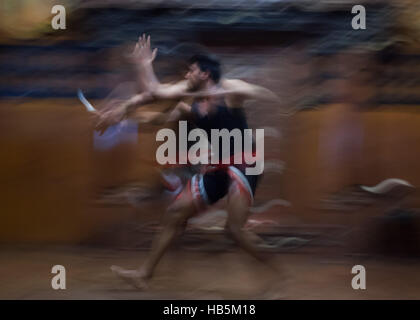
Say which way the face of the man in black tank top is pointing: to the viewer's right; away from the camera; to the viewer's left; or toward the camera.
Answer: to the viewer's left

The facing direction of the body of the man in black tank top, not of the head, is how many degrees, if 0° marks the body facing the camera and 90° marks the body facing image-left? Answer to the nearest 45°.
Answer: approximately 45°
